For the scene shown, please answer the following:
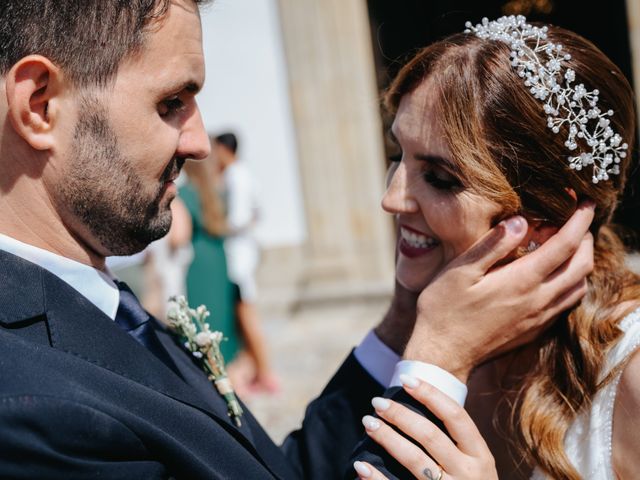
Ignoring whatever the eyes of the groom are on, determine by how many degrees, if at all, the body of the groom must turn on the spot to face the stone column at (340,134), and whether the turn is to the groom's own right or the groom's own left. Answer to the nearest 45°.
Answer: approximately 90° to the groom's own left

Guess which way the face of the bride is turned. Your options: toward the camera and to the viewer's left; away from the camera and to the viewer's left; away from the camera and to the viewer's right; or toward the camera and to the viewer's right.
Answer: toward the camera and to the viewer's left

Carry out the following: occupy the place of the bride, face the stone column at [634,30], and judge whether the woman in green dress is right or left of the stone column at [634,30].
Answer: left

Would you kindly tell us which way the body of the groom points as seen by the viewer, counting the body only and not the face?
to the viewer's right

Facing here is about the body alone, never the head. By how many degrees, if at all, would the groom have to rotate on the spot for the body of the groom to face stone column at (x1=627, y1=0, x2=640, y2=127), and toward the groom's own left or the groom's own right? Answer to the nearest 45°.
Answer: approximately 45° to the groom's own left

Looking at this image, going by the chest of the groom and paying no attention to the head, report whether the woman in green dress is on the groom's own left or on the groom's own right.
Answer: on the groom's own left

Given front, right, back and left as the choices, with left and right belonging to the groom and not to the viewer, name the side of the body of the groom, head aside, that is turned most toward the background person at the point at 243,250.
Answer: left

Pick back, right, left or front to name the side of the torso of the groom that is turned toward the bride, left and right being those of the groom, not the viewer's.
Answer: front

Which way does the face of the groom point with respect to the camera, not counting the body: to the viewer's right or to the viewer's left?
to the viewer's right
